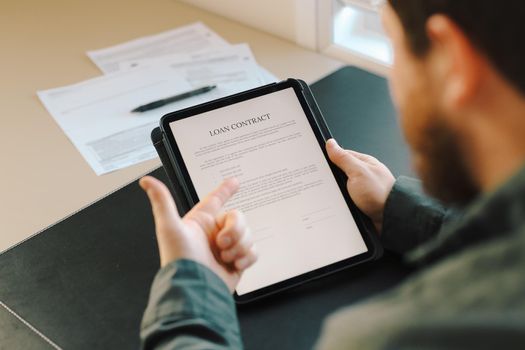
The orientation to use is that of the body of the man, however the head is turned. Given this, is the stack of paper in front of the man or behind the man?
in front

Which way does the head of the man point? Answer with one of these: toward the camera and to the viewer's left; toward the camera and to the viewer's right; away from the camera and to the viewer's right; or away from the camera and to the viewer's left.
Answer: away from the camera and to the viewer's left

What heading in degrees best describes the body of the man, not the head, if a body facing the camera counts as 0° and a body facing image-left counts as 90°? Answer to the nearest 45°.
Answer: approximately 135°

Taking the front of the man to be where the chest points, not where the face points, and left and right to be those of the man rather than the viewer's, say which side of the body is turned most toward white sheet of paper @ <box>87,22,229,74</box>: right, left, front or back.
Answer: front

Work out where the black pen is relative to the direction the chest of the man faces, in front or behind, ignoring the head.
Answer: in front
